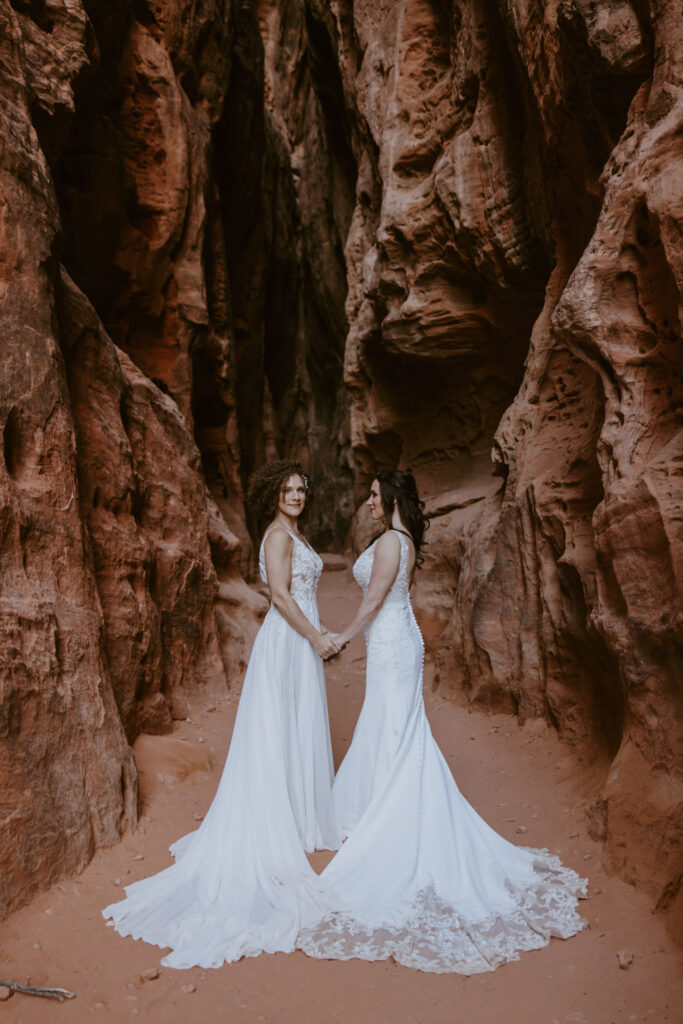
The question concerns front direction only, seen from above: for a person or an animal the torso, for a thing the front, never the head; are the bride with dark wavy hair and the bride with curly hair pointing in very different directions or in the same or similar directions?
very different directions

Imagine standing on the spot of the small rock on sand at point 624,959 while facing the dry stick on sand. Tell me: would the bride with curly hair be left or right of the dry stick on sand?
right

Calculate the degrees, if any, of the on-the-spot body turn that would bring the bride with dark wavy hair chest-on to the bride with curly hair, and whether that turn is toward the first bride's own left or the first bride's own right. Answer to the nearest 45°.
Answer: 0° — they already face them

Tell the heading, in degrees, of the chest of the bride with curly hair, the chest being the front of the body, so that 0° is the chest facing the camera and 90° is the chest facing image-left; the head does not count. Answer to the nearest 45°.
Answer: approximately 270°

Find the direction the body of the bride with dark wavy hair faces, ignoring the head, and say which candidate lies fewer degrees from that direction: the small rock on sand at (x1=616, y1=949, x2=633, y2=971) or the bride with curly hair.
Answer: the bride with curly hair

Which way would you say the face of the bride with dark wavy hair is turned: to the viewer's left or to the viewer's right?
to the viewer's left

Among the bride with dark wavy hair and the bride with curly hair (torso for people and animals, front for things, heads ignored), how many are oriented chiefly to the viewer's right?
1

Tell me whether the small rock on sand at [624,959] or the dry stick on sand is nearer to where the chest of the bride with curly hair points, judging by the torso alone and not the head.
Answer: the small rock on sand

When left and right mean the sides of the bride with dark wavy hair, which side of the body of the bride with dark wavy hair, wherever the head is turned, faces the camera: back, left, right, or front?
left

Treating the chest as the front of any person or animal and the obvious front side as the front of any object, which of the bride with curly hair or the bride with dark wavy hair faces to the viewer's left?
the bride with dark wavy hair

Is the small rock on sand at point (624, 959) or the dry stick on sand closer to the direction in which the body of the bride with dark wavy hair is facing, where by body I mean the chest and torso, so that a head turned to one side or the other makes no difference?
the dry stick on sand

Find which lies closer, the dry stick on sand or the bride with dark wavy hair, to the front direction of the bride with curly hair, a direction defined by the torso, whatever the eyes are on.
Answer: the bride with dark wavy hair

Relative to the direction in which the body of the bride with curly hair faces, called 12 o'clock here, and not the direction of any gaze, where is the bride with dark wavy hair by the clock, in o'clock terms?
The bride with dark wavy hair is roughly at 1 o'clock from the bride with curly hair.
